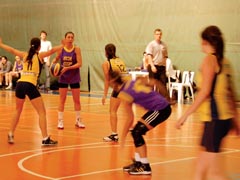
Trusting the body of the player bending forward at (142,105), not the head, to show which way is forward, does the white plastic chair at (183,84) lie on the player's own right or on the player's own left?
on the player's own right

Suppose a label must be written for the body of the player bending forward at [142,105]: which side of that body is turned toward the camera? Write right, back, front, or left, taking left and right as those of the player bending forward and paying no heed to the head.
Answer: left

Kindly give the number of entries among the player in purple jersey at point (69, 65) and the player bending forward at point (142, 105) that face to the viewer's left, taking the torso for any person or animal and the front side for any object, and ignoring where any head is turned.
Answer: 1

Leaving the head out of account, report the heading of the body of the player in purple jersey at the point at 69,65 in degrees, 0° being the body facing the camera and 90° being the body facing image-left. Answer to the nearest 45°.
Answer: approximately 0°
